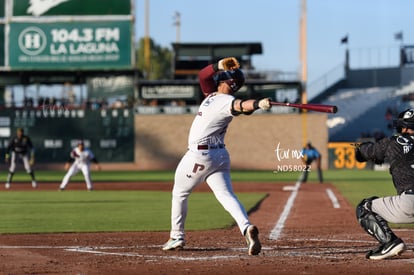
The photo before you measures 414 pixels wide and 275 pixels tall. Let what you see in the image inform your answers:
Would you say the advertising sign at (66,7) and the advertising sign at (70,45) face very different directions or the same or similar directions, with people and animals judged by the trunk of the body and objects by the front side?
same or similar directions

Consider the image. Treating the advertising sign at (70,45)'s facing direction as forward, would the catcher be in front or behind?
in front

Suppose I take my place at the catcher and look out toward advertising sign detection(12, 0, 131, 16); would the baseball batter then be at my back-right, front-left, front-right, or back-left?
front-left

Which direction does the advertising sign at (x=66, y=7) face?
toward the camera

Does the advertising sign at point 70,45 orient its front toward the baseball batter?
yes

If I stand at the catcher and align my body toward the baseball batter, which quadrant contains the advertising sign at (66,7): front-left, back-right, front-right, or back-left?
front-right

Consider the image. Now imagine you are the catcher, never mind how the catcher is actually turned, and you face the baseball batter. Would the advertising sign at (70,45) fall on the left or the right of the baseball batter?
right

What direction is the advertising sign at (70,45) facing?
toward the camera

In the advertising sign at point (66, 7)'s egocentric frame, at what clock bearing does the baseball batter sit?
The baseball batter is roughly at 12 o'clock from the advertising sign.

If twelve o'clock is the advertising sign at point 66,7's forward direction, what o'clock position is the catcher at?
The catcher is roughly at 12 o'clock from the advertising sign.
